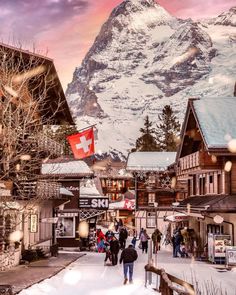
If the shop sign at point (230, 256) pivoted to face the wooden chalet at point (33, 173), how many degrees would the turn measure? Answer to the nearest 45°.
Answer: approximately 90° to its right

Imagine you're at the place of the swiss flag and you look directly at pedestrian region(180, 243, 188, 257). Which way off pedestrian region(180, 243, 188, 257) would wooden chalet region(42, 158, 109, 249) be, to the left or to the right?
left

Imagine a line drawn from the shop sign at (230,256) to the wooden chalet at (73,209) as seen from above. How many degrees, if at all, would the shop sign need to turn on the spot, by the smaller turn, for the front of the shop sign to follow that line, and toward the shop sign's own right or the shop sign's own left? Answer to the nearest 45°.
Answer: approximately 135° to the shop sign's own right

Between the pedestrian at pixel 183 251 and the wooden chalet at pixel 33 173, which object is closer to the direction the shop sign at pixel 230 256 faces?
the wooden chalet

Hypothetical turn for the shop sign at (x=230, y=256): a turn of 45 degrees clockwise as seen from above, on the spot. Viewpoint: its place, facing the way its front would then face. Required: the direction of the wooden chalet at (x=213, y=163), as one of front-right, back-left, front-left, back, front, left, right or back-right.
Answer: back-right

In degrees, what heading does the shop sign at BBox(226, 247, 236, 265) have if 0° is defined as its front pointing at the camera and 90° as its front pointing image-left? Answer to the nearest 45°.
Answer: approximately 0°

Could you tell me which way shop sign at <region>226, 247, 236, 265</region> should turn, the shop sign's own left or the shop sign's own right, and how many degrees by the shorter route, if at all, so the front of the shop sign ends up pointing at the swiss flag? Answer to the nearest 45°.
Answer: approximately 90° to the shop sign's own right

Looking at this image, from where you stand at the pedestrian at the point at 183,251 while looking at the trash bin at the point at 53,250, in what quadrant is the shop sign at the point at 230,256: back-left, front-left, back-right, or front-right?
back-left

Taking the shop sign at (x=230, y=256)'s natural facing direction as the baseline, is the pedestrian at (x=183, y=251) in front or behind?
behind

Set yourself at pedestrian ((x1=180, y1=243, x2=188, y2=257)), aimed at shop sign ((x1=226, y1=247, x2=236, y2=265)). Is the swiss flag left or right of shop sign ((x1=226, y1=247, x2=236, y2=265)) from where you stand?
right
